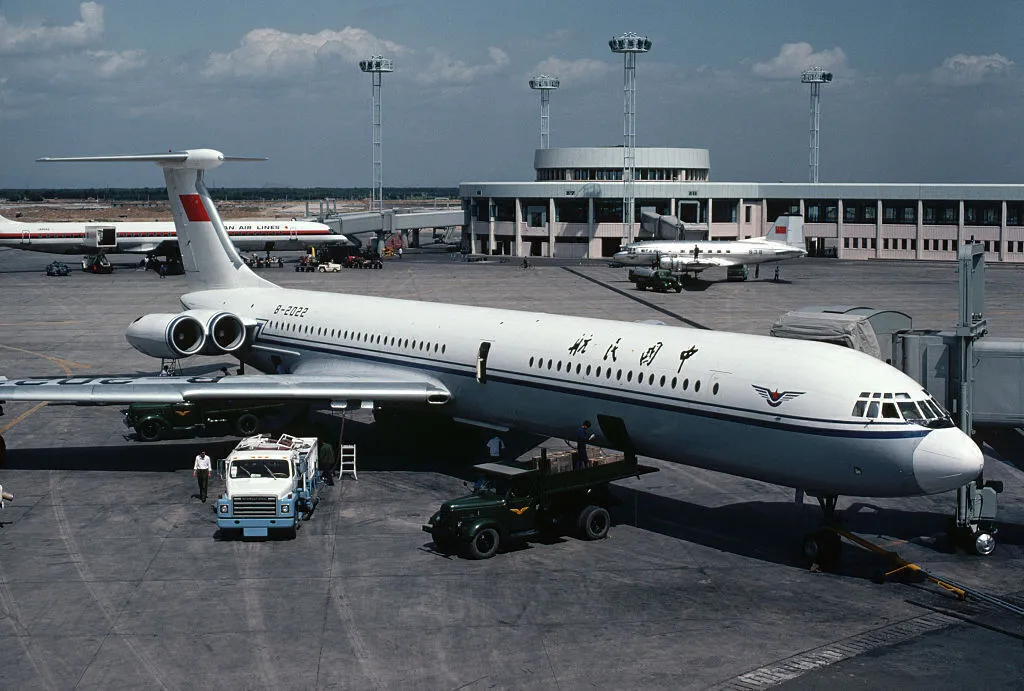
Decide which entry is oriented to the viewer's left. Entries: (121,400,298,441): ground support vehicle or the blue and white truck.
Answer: the ground support vehicle

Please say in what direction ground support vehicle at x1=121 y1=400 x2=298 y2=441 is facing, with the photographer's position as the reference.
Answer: facing to the left of the viewer

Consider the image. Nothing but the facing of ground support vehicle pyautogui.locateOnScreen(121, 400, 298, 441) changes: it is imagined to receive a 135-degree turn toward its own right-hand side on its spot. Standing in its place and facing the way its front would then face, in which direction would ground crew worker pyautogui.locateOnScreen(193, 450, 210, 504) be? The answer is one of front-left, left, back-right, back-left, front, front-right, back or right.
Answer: back-right

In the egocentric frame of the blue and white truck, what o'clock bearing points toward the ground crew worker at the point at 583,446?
The ground crew worker is roughly at 9 o'clock from the blue and white truck.

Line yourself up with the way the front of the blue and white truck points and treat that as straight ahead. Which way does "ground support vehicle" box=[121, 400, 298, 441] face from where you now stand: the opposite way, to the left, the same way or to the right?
to the right

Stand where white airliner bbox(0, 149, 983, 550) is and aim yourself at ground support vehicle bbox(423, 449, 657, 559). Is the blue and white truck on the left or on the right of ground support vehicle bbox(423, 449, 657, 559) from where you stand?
right

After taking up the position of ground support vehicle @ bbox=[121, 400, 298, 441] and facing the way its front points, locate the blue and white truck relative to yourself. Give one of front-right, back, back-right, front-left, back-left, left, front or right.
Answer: left

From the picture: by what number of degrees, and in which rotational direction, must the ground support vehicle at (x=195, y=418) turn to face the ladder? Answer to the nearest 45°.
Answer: approximately 135° to its left

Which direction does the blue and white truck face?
toward the camera

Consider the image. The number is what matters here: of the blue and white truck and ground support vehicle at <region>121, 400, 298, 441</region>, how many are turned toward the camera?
1

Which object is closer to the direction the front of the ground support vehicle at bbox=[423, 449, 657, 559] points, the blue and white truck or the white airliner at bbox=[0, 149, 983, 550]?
the blue and white truck

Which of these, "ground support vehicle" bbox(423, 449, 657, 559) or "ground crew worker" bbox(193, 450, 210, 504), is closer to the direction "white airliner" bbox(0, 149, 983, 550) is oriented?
the ground support vehicle

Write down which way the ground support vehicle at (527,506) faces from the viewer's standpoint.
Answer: facing the viewer and to the left of the viewer

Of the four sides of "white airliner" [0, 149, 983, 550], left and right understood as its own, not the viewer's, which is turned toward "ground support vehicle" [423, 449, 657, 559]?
right

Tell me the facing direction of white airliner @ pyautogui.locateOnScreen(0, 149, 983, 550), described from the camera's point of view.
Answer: facing the viewer and to the right of the viewer
